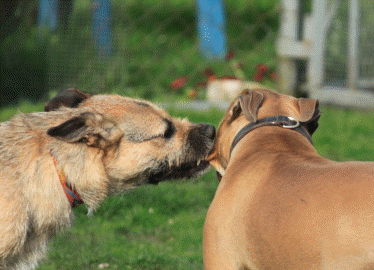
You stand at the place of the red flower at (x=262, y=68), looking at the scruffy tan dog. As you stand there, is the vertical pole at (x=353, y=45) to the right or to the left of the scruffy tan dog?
left

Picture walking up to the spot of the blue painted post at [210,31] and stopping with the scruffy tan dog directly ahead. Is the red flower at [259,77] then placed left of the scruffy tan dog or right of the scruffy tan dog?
left

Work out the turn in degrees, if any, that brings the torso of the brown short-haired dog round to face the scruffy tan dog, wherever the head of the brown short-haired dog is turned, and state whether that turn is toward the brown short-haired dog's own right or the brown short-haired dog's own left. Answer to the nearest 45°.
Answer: approximately 45° to the brown short-haired dog's own left

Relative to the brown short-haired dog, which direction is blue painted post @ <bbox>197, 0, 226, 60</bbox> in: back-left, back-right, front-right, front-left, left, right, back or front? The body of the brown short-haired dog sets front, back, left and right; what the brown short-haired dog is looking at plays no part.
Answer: front-right

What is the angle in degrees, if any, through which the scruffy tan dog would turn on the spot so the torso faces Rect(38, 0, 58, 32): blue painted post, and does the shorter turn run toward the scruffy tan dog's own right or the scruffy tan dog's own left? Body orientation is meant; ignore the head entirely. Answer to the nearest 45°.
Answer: approximately 90° to the scruffy tan dog's own left

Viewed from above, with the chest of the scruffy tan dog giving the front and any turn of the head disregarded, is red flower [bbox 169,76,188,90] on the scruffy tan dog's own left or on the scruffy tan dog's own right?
on the scruffy tan dog's own left

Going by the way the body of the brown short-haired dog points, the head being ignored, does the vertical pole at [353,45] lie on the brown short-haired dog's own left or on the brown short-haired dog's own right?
on the brown short-haired dog's own right

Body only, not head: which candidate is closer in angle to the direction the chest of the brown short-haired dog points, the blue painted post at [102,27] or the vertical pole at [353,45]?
the blue painted post

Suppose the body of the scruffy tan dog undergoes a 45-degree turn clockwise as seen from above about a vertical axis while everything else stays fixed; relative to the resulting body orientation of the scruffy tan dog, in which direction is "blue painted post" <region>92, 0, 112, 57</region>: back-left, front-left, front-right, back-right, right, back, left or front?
back-left

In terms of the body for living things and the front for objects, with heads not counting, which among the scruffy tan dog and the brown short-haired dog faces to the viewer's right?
the scruffy tan dog

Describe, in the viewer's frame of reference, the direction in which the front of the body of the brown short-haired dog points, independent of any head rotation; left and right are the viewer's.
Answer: facing away from the viewer and to the left of the viewer

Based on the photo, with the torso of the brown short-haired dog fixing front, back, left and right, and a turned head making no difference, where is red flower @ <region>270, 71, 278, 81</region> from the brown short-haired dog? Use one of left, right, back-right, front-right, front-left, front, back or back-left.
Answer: front-right

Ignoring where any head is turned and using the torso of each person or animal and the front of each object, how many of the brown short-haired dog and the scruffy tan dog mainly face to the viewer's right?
1

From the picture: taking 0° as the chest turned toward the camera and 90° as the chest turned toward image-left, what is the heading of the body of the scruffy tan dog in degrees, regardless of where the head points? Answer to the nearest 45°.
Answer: approximately 270°
